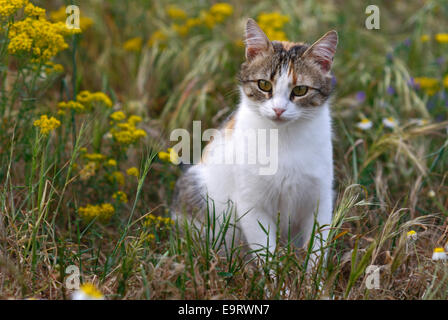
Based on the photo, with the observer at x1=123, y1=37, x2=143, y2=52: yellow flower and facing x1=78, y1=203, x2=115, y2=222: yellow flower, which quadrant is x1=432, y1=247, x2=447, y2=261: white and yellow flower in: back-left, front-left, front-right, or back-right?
front-left

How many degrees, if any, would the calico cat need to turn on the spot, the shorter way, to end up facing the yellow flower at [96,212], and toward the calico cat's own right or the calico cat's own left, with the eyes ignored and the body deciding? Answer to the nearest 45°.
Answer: approximately 135° to the calico cat's own right

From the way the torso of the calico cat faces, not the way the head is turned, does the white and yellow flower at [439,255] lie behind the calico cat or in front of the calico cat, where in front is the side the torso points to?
in front

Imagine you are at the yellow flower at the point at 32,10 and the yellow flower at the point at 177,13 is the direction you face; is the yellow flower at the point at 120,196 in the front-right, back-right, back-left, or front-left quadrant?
front-right

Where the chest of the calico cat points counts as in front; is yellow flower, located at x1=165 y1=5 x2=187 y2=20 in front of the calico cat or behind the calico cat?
behind

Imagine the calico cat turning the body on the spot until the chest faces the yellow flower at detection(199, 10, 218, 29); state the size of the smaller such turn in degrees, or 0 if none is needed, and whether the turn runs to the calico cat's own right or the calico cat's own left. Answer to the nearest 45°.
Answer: approximately 135° to the calico cat's own left

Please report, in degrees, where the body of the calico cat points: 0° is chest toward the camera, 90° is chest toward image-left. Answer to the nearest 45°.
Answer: approximately 315°
